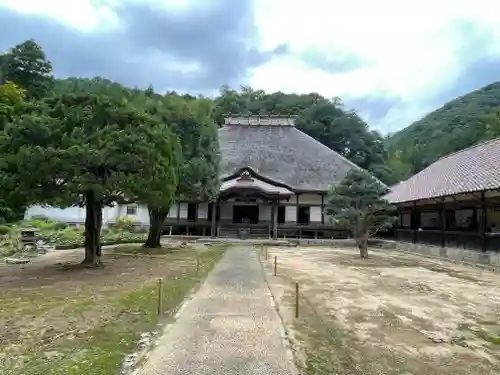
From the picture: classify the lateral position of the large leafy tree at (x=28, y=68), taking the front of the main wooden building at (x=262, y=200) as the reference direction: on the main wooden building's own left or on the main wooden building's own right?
on the main wooden building's own right

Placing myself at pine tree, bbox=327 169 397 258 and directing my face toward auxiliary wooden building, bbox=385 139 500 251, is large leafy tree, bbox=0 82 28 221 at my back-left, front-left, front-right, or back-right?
back-left

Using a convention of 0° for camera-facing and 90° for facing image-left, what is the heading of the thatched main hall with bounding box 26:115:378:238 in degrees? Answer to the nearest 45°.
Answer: approximately 0°

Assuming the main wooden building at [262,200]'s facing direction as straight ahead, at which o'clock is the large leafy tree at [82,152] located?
The large leafy tree is roughly at 1 o'clock from the main wooden building.

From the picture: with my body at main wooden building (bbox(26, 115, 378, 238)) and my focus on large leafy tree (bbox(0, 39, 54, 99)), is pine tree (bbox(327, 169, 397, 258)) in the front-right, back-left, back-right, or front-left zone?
back-left

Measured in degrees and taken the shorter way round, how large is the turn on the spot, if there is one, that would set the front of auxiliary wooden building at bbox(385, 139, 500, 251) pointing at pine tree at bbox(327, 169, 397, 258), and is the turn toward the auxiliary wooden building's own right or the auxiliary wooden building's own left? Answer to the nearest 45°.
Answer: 0° — it already faces it

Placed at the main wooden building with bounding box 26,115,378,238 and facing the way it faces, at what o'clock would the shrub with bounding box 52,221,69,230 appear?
The shrub is roughly at 3 o'clock from the main wooden building.

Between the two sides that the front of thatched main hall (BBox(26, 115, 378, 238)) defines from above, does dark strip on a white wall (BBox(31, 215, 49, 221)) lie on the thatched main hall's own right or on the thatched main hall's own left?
on the thatched main hall's own right

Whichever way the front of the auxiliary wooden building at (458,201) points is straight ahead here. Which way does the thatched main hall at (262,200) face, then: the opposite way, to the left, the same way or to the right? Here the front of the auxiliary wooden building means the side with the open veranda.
to the left

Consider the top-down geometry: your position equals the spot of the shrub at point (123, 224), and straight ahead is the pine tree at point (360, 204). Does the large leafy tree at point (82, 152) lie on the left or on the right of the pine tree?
right

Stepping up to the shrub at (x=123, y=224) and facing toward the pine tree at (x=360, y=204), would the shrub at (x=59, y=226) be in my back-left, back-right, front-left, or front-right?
back-right

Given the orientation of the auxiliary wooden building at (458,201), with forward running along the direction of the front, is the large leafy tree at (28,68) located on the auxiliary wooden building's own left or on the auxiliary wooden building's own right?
on the auxiliary wooden building's own right
